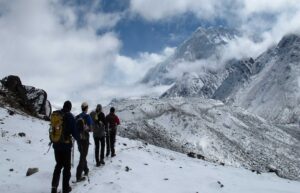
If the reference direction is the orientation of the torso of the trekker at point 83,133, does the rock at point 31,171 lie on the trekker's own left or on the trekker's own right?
on the trekker's own left

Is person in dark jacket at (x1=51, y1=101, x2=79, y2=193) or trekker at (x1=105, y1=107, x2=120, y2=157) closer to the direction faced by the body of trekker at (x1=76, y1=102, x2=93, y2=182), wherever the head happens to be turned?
the trekker

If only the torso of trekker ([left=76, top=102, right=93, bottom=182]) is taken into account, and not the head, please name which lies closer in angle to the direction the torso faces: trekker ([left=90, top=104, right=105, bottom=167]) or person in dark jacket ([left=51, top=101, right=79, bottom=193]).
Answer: the trekker

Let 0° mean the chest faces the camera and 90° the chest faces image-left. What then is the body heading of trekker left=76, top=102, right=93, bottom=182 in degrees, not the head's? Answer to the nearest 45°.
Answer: approximately 225°

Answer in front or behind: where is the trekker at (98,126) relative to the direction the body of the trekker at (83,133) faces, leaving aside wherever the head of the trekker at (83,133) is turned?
in front

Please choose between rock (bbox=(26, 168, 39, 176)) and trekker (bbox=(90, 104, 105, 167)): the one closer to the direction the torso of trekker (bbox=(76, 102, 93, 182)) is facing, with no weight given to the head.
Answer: the trekker
